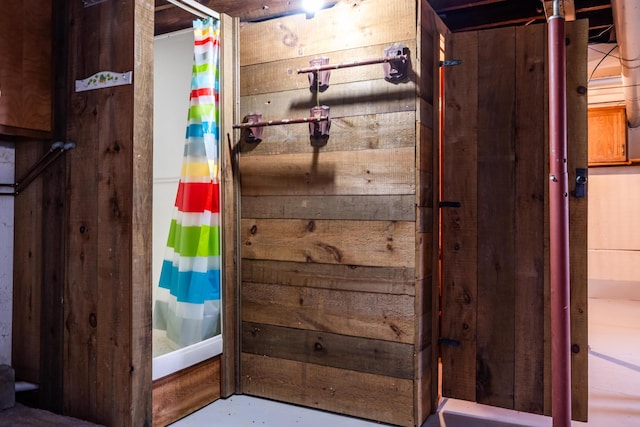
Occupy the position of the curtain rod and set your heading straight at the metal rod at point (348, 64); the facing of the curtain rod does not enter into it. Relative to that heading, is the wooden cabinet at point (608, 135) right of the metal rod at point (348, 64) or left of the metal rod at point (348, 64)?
left

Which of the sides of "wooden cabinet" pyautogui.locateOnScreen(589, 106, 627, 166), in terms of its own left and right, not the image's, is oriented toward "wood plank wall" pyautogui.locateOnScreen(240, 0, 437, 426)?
front

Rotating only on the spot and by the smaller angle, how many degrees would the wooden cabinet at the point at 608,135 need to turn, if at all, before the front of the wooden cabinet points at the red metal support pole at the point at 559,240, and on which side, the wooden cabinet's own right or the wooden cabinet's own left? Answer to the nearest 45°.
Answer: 0° — it already faces it

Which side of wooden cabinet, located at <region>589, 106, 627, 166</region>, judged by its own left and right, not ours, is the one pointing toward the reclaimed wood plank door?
front

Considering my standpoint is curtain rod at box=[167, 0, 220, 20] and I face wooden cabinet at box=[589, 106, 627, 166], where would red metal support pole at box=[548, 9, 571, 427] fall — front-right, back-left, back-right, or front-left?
front-right

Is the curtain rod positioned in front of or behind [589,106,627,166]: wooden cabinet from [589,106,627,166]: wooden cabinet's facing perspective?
in front

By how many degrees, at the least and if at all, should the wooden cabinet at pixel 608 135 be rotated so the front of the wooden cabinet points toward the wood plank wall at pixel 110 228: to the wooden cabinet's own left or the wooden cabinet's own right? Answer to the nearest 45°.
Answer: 0° — it already faces it

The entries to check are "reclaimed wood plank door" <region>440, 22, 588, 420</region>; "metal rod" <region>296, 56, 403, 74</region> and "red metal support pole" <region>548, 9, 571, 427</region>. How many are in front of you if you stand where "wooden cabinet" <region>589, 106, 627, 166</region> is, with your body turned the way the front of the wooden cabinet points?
3

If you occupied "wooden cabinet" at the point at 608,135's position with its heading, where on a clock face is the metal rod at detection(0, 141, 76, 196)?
The metal rod is roughly at 1 o'clock from the wooden cabinet.

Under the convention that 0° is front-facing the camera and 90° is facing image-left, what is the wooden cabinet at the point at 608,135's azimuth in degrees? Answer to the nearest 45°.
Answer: approximately 0°
